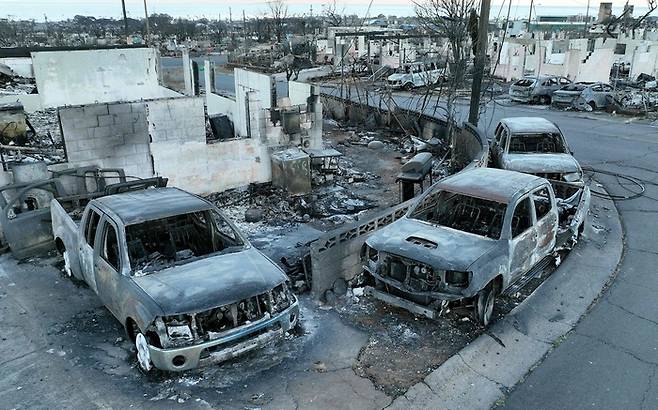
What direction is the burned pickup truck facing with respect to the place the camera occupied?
facing the viewer and to the right of the viewer

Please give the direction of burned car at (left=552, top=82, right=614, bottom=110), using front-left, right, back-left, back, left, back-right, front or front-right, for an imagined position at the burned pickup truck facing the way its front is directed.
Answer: left

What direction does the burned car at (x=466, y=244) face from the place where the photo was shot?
facing the viewer and to the left of the viewer

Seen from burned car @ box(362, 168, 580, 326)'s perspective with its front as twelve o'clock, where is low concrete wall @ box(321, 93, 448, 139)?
The low concrete wall is roughly at 4 o'clock from the burned car.

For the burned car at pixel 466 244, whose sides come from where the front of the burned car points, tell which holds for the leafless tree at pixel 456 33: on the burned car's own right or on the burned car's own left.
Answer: on the burned car's own right

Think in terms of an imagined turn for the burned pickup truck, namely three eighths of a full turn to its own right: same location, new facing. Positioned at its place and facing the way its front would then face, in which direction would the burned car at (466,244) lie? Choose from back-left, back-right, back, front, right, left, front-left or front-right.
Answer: back

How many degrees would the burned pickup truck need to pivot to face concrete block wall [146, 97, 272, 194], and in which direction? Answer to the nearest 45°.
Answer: approximately 135° to its left

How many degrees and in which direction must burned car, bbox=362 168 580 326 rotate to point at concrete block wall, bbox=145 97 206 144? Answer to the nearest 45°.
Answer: approximately 90° to its right

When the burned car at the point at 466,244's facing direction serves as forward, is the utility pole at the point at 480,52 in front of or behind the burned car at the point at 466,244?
behind

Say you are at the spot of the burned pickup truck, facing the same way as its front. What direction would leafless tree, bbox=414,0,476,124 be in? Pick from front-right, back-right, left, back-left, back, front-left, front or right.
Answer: left

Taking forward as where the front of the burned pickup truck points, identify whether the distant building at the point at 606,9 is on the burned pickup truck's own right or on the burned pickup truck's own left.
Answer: on the burned pickup truck's own left

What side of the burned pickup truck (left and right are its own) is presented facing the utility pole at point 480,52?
left

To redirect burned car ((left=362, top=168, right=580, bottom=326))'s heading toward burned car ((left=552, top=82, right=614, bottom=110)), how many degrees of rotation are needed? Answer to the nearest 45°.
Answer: approximately 135° to its right
